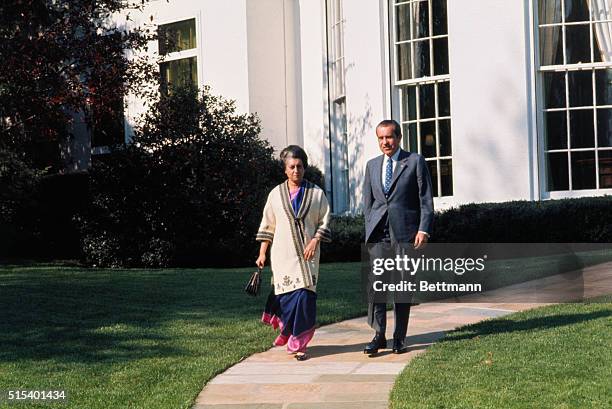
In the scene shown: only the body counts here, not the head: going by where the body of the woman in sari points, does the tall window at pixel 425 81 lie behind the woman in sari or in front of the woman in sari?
behind

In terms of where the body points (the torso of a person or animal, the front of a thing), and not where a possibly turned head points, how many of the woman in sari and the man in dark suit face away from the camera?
0

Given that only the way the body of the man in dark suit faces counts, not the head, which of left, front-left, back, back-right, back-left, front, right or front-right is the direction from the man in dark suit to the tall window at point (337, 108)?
back-right

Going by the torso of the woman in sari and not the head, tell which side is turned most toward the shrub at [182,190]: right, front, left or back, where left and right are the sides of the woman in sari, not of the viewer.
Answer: back

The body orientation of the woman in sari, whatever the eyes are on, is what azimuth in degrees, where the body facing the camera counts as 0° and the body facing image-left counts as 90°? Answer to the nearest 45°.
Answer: approximately 0°

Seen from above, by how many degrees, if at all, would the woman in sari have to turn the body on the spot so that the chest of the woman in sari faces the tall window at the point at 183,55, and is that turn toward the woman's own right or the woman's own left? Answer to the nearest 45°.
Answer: approximately 180°

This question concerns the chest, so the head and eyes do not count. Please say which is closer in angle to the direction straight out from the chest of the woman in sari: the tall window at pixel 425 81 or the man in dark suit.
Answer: the man in dark suit

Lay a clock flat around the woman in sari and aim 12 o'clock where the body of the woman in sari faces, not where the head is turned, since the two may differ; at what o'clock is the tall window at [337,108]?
The tall window is roughly at 6 o'clock from the woman in sari.
